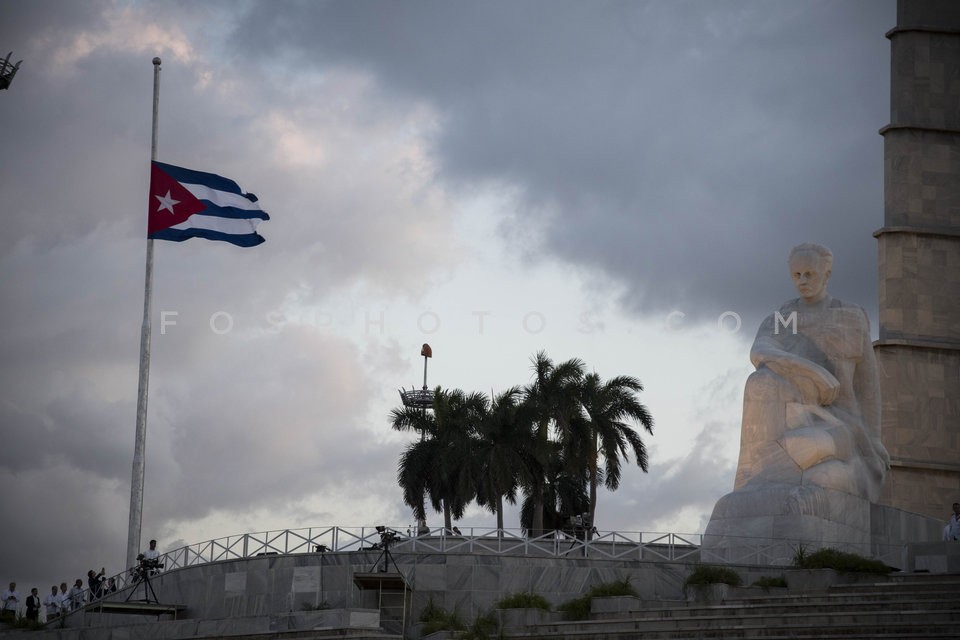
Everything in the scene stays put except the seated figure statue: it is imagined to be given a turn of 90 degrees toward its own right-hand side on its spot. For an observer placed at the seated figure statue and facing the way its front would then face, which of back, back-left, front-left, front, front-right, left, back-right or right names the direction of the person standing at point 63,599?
front-left

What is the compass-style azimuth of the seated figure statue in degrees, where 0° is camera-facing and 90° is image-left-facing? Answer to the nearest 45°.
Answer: approximately 45°

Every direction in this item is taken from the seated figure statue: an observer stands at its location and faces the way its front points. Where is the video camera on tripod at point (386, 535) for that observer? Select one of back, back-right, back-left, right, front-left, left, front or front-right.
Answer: front

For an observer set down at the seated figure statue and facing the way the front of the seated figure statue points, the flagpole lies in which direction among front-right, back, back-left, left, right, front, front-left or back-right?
front-right

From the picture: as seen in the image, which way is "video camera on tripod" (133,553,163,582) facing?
to the viewer's right

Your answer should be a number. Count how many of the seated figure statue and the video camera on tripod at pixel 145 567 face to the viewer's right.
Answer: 1

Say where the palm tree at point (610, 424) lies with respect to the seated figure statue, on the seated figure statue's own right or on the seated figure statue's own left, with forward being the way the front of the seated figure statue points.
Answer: on the seated figure statue's own right

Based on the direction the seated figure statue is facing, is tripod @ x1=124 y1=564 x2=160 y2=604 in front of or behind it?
in front

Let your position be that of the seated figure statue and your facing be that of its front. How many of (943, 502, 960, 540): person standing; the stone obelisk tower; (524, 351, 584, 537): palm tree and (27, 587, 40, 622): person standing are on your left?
1

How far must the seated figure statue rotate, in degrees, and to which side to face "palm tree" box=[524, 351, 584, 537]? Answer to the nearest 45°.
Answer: approximately 90° to its right

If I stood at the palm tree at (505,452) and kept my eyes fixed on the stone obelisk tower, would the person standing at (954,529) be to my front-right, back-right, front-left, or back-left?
front-right
